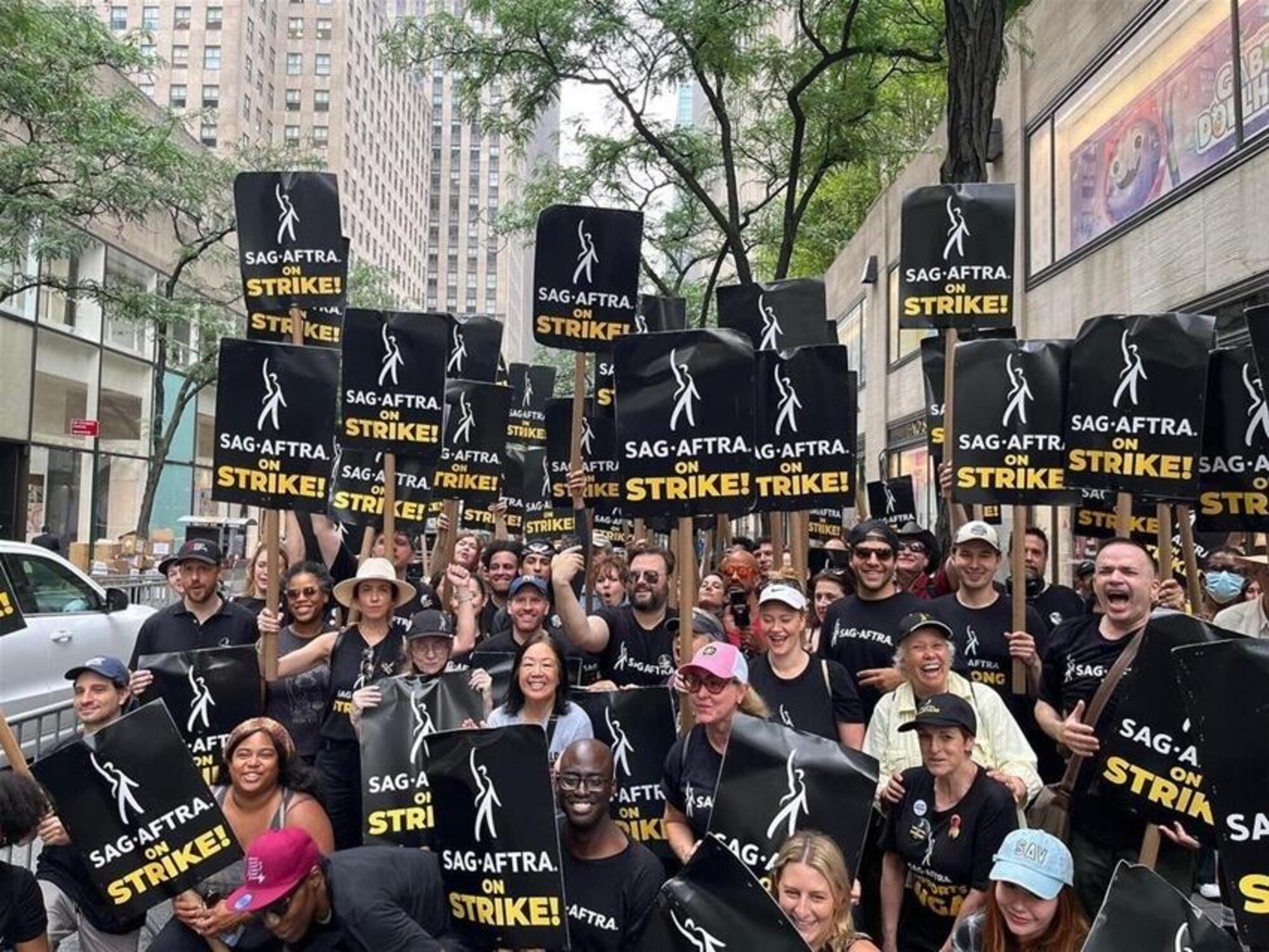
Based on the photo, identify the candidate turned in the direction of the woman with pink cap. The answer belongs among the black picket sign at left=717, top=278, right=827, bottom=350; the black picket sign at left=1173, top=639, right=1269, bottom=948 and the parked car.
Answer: the black picket sign at left=717, top=278, right=827, bottom=350

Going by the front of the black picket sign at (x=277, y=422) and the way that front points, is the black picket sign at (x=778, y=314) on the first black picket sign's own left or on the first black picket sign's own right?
on the first black picket sign's own left

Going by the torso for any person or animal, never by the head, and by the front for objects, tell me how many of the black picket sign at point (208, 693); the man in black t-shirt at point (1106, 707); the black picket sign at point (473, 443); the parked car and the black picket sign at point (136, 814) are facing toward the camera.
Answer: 4

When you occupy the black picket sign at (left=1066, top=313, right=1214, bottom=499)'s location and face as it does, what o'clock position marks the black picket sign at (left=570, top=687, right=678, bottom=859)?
the black picket sign at (left=570, top=687, right=678, bottom=859) is roughly at 2 o'clock from the black picket sign at (left=1066, top=313, right=1214, bottom=499).

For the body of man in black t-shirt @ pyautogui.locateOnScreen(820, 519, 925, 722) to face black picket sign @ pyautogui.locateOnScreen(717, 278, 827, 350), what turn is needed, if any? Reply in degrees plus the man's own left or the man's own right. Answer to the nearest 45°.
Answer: approximately 180°

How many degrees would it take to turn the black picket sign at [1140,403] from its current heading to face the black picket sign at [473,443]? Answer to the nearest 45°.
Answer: approximately 90° to its right
